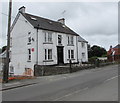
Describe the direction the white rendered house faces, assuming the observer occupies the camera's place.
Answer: facing the viewer and to the right of the viewer
